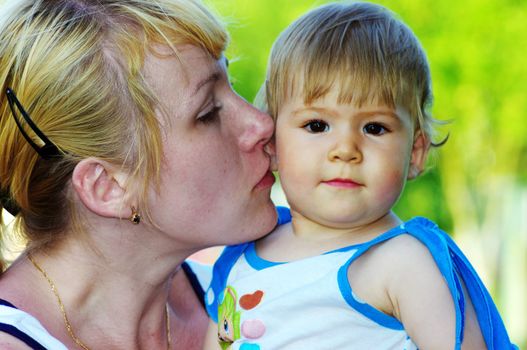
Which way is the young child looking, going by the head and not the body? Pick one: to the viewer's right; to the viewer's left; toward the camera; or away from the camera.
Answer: toward the camera

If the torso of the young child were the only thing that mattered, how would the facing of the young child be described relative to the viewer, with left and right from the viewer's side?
facing the viewer and to the left of the viewer

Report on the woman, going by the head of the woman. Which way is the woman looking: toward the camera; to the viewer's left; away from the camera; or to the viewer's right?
to the viewer's right
